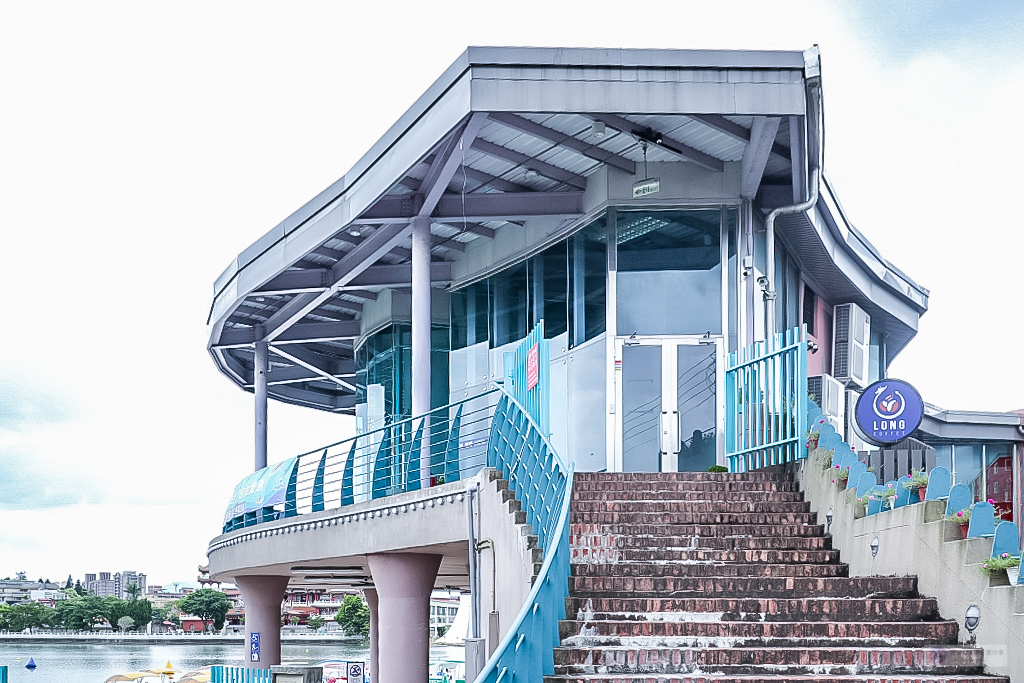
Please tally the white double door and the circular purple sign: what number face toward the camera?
2

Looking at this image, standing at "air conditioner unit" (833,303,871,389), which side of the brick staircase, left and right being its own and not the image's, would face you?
back

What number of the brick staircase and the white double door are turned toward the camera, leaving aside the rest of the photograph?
2

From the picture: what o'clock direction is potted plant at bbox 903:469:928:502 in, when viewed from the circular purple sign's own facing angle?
The potted plant is roughly at 12 o'clock from the circular purple sign.

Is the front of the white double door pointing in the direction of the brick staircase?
yes
